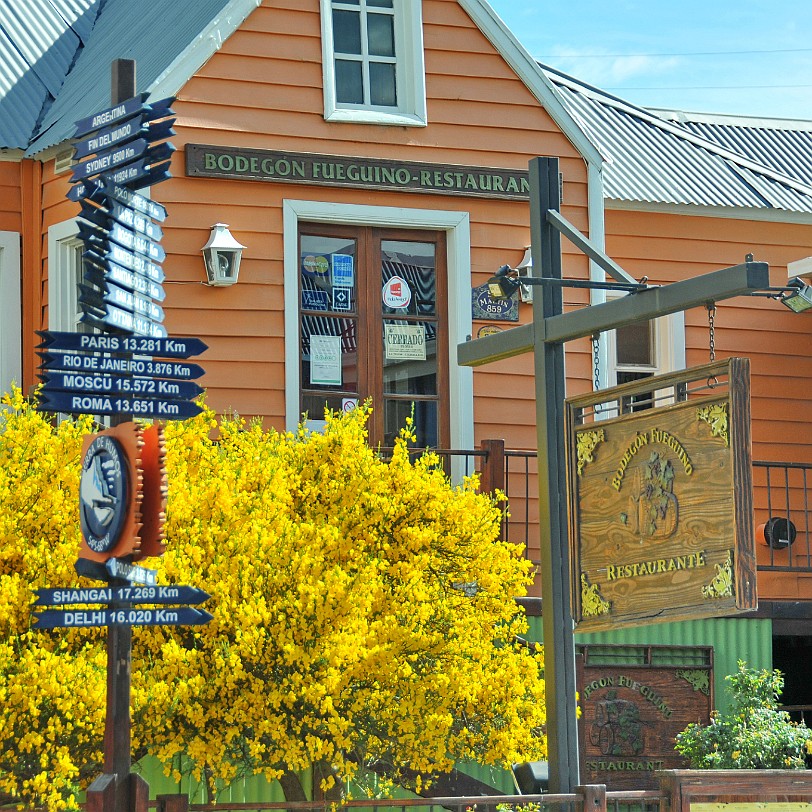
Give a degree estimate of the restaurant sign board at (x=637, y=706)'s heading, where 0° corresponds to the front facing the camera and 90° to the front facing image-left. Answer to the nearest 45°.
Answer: approximately 0°

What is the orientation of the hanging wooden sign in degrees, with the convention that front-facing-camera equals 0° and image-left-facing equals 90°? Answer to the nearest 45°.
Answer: approximately 45°

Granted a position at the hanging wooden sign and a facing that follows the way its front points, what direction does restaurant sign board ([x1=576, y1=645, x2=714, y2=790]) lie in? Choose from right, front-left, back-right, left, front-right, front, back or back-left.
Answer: back-right

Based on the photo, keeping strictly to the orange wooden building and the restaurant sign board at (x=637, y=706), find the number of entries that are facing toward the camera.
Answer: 2
